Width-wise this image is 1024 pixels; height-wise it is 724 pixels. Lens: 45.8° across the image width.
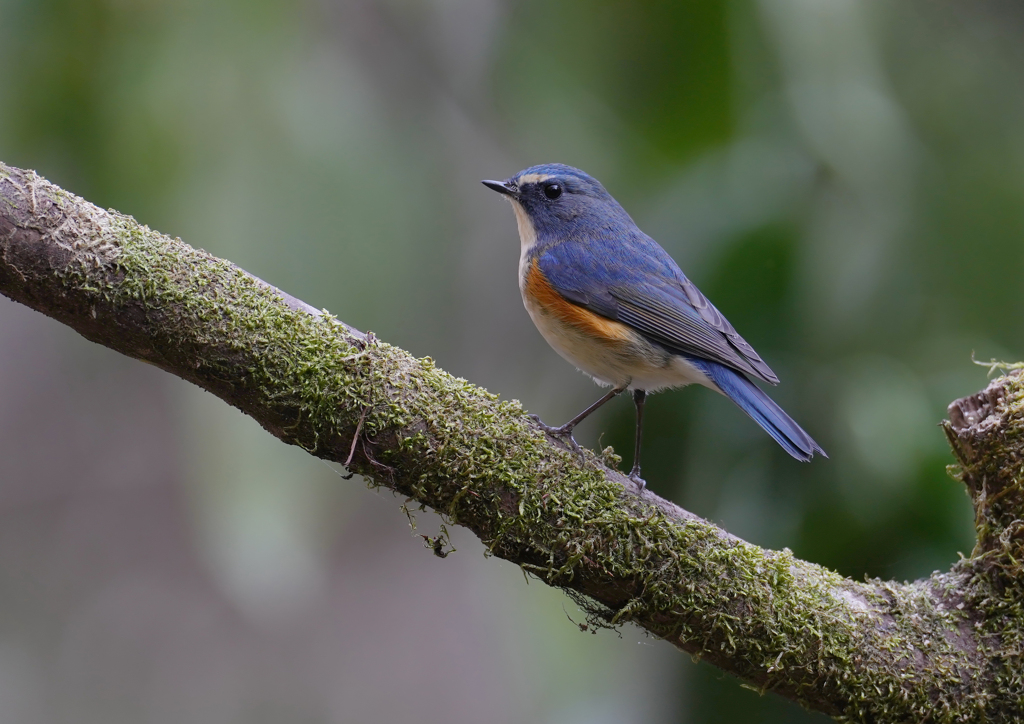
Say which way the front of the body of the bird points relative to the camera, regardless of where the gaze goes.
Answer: to the viewer's left
